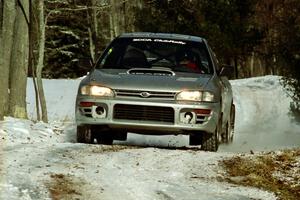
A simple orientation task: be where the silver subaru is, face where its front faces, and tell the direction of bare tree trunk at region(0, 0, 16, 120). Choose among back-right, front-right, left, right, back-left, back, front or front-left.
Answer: back-right

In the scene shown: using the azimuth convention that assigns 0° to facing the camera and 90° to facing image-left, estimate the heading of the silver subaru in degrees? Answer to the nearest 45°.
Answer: approximately 0°

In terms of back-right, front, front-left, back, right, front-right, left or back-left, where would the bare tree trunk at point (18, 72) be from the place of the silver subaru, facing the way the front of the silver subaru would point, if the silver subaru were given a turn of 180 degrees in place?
front-left
